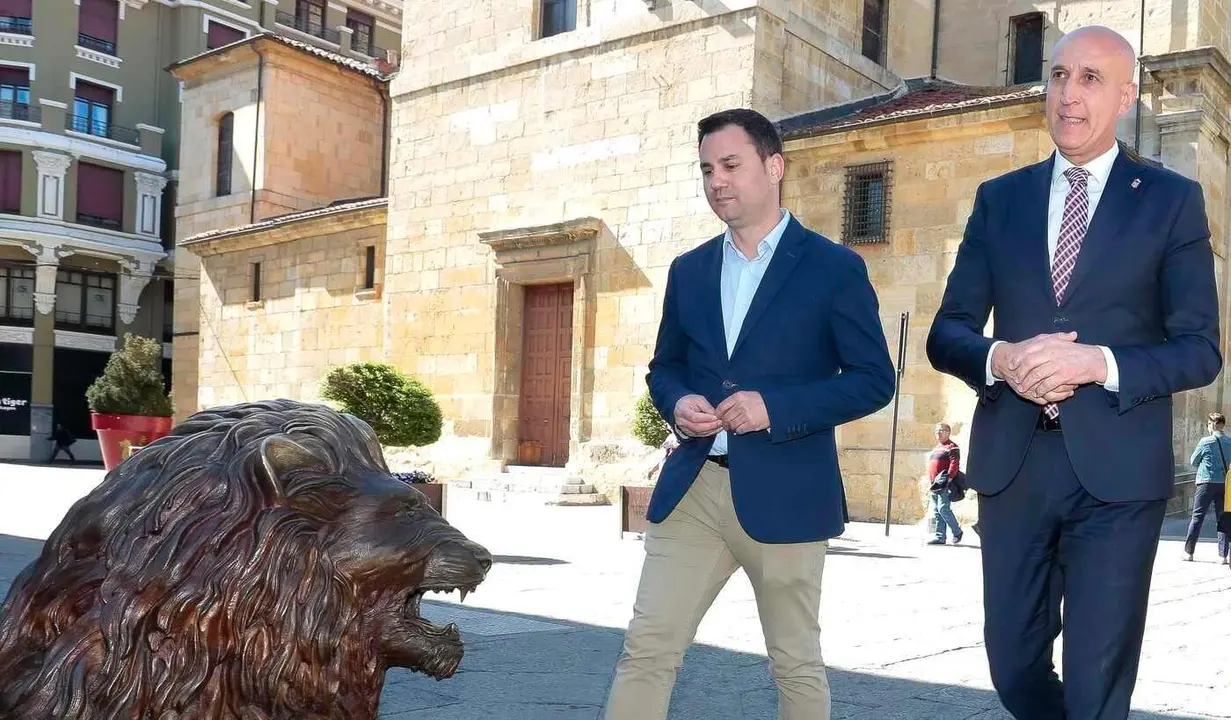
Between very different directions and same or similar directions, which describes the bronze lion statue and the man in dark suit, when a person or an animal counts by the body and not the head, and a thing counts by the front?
very different directions

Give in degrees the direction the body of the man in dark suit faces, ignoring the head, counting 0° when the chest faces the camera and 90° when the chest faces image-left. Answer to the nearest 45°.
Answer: approximately 45°

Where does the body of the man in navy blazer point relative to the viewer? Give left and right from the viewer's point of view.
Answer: facing the viewer and to the left of the viewer

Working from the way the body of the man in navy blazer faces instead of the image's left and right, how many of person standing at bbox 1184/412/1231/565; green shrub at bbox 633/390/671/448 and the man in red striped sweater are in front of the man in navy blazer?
0

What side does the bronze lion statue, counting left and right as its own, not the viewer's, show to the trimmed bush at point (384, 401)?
left

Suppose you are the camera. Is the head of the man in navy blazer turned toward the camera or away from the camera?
toward the camera

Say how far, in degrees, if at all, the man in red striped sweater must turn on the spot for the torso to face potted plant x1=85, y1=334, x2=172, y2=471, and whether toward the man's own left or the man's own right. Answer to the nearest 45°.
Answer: approximately 45° to the man's own right

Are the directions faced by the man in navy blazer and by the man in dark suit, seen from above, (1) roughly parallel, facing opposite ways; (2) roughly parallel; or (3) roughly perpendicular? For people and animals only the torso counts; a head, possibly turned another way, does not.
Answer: roughly parallel

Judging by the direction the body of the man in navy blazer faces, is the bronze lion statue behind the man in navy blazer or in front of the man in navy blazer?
in front

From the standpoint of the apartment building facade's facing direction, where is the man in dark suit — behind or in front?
in front

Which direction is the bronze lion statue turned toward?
to the viewer's right
